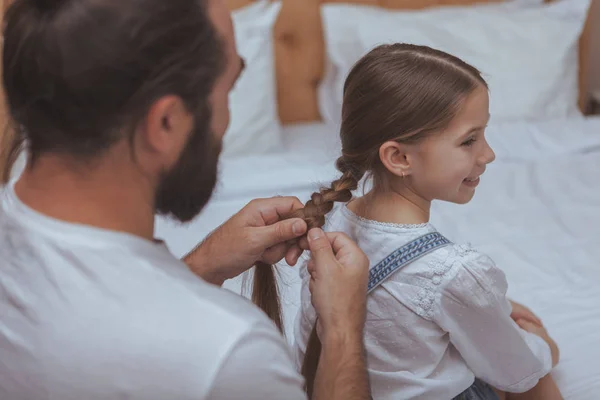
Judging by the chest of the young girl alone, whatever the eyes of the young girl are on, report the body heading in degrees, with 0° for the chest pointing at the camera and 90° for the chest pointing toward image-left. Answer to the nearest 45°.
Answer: approximately 225°

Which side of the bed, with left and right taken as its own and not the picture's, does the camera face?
front

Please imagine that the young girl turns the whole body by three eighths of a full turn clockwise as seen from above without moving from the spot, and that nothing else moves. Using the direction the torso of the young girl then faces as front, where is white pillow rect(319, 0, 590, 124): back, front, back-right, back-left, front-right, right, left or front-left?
back

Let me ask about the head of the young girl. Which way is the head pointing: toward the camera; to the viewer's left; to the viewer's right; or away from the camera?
to the viewer's right

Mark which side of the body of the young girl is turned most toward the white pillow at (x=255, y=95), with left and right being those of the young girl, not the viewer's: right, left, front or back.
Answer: left
